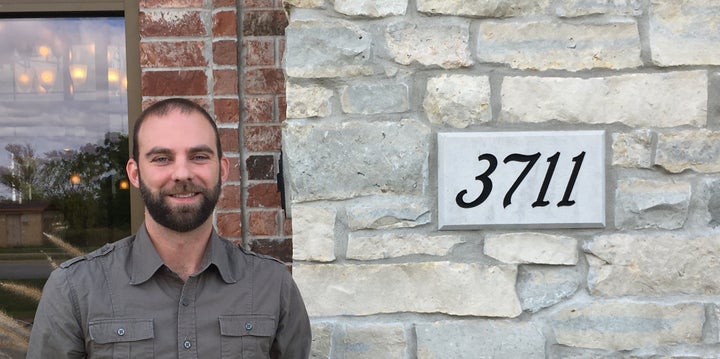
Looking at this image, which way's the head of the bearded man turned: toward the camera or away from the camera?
toward the camera

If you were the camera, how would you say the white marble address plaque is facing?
facing the viewer

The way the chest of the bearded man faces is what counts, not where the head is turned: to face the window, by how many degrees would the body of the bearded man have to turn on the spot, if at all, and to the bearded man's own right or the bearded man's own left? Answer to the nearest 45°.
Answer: approximately 180°

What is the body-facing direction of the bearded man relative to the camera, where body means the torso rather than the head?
toward the camera
